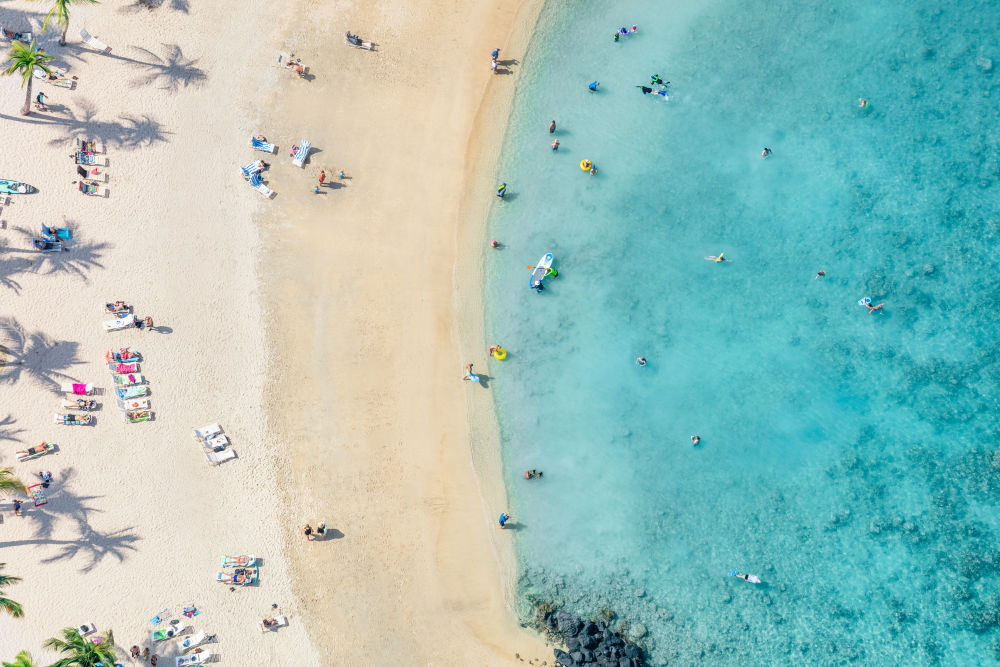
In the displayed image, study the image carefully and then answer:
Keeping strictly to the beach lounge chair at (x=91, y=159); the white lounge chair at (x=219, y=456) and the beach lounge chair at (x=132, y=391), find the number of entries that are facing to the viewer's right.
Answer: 3

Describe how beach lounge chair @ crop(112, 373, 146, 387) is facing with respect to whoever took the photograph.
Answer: facing to the right of the viewer

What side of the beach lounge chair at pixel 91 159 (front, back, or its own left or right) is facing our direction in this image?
right

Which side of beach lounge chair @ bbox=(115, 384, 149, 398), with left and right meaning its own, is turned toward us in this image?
right

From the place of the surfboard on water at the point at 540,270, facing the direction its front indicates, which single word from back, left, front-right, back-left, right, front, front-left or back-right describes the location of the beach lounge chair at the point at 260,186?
back-left

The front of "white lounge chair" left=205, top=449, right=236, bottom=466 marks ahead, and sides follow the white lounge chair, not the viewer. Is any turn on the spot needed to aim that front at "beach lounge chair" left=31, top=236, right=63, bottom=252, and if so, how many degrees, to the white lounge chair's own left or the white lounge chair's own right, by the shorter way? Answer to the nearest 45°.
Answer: approximately 135° to the white lounge chair's own left

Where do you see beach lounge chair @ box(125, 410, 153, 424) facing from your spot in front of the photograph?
facing to the right of the viewer

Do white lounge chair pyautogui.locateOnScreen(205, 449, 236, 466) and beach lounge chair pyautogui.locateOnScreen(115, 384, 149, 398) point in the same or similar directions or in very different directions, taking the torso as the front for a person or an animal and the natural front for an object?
same or similar directions

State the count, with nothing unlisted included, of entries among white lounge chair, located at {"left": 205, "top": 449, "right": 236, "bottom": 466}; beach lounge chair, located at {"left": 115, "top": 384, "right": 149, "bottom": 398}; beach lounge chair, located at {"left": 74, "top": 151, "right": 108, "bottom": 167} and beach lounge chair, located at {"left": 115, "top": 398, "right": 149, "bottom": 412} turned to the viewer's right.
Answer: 4

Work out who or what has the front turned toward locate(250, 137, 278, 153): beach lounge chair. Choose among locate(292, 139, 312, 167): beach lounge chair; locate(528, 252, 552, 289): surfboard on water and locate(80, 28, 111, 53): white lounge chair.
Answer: the white lounge chair

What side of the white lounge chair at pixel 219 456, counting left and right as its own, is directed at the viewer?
right

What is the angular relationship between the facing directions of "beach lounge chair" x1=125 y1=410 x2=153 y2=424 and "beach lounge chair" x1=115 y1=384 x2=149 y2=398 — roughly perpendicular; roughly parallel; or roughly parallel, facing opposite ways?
roughly parallel
